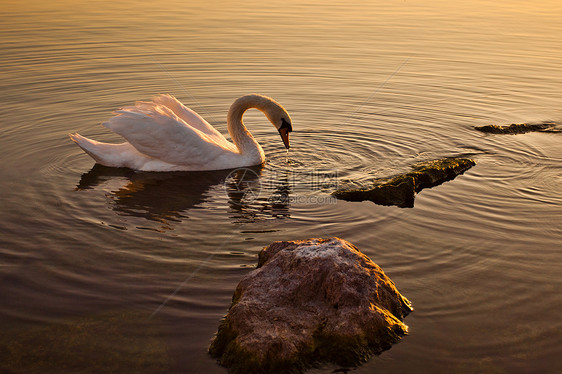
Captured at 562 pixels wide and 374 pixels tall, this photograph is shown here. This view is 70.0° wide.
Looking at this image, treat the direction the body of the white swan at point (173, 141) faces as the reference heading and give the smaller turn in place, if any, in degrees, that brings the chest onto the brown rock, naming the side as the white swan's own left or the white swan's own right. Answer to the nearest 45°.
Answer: approximately 90° to the white swan's own right

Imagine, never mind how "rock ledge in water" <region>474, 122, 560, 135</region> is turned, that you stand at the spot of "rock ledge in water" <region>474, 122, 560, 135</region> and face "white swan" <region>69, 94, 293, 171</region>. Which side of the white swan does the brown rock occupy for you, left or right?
left

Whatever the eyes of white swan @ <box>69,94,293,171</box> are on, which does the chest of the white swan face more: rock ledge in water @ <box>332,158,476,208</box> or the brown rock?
the rock ledge in water

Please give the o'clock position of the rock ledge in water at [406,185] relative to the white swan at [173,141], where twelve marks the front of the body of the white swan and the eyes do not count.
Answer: The rock ledge in water is roughly at 1 o'clock from the white swan.

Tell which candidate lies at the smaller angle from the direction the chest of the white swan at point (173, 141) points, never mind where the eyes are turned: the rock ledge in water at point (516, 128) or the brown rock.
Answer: the rock ledge in water

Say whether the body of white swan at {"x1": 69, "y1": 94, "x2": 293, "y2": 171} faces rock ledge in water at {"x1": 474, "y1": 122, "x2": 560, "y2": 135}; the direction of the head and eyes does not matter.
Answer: yes

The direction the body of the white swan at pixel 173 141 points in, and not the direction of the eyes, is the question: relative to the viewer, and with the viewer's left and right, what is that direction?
facing to the right of the viewer
